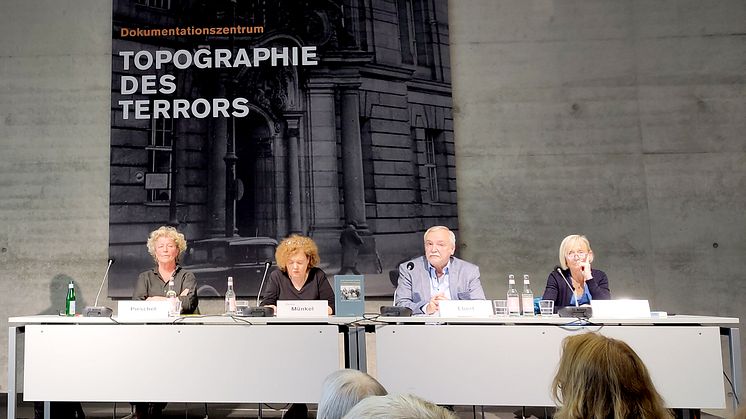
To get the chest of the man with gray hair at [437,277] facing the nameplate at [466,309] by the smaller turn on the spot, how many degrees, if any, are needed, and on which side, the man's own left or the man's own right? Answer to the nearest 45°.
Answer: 0° — they already face it

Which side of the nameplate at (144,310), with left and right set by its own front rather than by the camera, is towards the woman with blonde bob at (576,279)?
left

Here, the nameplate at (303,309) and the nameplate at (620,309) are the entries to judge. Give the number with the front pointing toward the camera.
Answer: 2

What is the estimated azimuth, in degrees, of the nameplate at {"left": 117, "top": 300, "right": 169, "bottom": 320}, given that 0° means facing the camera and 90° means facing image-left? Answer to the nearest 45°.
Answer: approximately 0°
